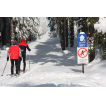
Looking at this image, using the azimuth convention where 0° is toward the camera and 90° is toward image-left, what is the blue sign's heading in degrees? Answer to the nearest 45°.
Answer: approximately 0°
